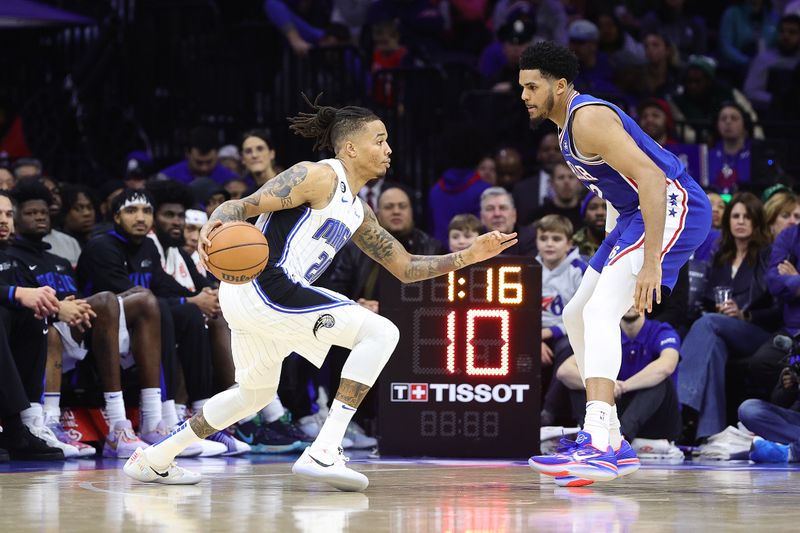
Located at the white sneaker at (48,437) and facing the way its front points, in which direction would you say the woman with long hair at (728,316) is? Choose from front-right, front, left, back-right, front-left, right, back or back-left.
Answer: front-left

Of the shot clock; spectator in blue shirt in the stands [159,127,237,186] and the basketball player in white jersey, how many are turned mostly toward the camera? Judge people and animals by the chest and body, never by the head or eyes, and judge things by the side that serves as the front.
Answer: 2

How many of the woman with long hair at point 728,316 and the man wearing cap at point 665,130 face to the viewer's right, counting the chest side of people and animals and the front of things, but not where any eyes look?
0

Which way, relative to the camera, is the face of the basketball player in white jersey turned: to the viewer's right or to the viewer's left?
to the viewer's right

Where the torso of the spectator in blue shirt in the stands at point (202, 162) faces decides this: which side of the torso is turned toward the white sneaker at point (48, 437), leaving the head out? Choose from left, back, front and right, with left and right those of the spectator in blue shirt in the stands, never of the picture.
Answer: front

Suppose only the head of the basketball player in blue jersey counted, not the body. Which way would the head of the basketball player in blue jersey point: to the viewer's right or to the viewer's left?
to the viewer's left

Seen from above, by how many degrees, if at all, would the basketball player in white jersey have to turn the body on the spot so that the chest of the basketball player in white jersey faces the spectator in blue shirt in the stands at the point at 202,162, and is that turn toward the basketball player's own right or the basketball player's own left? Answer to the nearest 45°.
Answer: approximately 90° to the basketball player's own left

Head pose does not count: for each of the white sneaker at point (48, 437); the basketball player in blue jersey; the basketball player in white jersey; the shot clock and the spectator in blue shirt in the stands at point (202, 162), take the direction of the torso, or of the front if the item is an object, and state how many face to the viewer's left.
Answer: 1

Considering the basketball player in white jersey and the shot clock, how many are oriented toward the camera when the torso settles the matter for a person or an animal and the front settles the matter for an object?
1

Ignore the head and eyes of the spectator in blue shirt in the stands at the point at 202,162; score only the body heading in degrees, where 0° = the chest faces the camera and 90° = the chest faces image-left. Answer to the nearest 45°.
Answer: approximately 0°

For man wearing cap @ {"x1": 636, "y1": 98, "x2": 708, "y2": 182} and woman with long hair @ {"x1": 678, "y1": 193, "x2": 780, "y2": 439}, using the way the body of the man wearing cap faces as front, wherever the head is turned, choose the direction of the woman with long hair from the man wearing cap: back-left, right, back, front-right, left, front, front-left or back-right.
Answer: front-left

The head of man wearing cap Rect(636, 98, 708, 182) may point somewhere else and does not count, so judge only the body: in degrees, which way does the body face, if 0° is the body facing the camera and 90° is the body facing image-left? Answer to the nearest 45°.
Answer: approximately 45°

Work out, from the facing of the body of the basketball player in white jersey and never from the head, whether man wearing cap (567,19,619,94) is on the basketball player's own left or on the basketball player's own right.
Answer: on the basketball player's own left

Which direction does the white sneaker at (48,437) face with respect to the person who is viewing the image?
facing the viewer and to the right of the viewer

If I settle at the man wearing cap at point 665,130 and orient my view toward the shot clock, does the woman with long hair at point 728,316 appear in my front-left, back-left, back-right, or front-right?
front-left

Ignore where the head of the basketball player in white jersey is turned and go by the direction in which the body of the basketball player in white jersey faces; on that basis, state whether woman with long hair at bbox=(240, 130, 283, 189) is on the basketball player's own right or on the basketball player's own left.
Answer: on the basketball player's own left

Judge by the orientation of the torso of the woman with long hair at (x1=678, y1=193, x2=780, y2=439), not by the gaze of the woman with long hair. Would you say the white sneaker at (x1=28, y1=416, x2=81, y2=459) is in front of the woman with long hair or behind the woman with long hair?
in front
